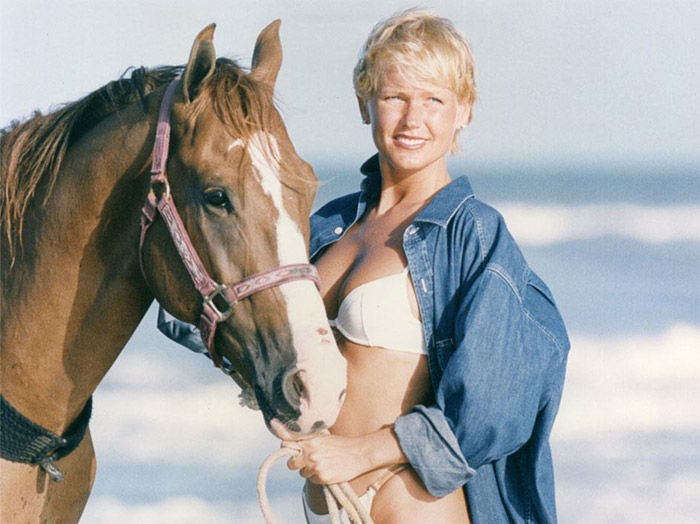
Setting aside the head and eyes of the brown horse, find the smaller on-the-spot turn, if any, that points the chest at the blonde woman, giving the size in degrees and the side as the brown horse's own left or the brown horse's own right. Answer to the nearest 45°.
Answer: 0° — it already faces them

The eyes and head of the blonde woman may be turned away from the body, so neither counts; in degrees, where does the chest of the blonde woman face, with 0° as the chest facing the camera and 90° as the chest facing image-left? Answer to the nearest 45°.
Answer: approximately 45°

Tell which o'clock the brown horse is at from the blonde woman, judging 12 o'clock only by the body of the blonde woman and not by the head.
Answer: The brown horse is roughly at 2 o'clock from the blonde woman.

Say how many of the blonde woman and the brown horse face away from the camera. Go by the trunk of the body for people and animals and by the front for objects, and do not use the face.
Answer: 0
